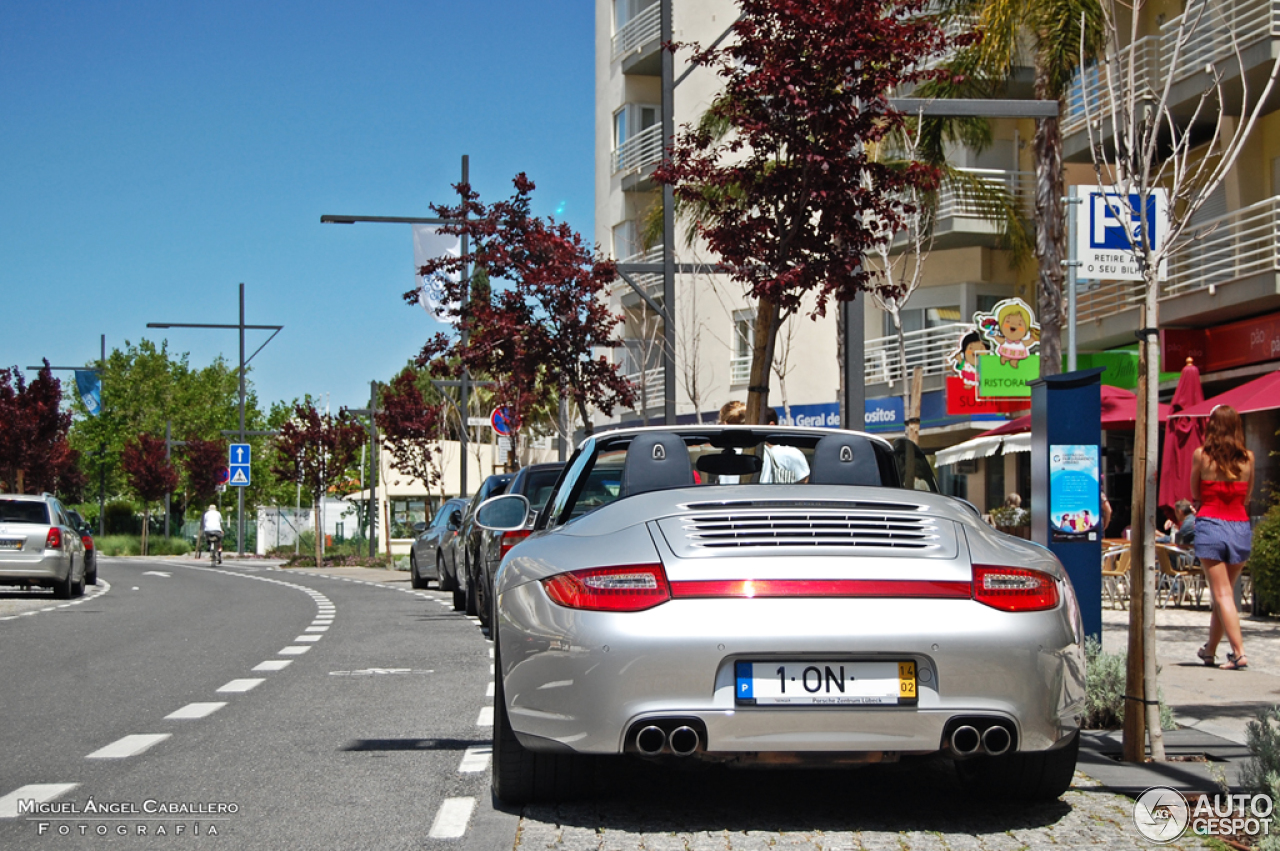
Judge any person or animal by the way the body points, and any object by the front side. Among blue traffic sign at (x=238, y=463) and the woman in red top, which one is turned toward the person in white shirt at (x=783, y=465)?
the blue traffic sign

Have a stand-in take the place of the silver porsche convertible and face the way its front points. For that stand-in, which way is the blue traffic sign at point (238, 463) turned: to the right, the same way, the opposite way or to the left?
the opposite way

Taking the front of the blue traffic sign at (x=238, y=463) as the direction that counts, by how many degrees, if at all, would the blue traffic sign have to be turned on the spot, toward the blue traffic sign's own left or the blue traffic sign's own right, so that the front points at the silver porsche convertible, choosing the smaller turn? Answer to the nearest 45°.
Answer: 0° — it already faces it

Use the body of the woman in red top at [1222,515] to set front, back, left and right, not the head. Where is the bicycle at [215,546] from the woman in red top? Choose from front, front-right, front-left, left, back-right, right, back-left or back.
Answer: front-left

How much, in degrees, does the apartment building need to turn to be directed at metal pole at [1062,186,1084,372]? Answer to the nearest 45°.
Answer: approximately 45° to its left

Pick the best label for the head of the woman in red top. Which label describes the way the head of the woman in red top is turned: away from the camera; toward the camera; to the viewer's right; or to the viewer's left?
away from the camera

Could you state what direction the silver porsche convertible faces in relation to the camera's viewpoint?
facing away from the viewer

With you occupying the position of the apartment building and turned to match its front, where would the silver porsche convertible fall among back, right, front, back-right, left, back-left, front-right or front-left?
front-left

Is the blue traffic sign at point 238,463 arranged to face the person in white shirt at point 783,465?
yes

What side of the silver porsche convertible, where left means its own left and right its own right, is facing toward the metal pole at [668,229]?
front

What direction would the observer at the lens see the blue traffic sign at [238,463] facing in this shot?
facing the viewer

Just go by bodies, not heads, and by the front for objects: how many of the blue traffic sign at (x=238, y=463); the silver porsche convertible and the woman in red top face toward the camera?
1
